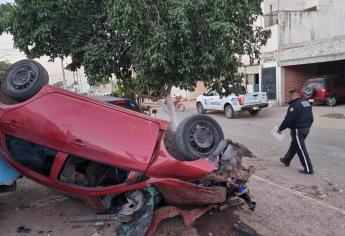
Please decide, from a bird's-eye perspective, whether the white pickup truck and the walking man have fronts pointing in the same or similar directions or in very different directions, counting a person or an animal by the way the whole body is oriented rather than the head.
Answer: same or similar directions

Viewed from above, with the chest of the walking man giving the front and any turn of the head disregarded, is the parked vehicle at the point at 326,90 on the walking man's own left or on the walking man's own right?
on the walking man's own right

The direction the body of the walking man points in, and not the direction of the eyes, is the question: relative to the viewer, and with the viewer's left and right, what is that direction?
facing away from the viewer and to the left of the viewer

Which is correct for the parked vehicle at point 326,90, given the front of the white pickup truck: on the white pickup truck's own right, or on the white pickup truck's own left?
on the white pickup truck's own right

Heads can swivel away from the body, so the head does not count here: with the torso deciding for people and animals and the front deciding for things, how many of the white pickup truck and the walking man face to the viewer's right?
0
